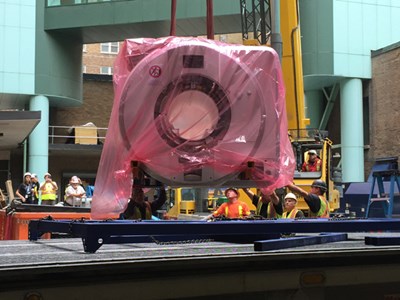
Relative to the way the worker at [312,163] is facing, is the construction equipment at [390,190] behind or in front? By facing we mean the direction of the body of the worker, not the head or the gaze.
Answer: in front

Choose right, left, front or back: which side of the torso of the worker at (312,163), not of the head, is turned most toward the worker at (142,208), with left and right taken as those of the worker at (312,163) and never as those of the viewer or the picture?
front

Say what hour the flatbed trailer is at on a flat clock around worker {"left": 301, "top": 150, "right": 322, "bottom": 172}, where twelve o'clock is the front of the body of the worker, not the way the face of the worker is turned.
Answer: The flatbed trailer is roughly at 12 o'clock from the worker.

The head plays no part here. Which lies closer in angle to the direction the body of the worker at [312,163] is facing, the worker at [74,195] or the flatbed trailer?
the flatbed trailer

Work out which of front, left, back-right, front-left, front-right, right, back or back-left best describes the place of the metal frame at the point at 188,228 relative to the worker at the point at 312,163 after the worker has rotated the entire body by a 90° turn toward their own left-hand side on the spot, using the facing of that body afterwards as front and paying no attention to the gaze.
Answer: right

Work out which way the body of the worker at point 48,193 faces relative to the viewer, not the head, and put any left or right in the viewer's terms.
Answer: facing the viewer

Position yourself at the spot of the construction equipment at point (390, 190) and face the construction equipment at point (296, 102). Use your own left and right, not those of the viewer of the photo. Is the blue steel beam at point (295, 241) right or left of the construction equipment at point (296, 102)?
left

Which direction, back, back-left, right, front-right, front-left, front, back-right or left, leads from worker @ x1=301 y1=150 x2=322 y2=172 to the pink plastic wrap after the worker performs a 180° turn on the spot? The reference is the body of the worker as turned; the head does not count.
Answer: back

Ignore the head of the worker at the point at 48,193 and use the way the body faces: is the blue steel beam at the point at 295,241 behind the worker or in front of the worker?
in front

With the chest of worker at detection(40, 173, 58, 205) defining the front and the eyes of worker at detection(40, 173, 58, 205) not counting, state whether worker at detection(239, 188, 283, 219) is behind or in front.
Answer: in front

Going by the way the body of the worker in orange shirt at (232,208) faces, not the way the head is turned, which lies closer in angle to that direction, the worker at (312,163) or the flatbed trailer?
the flatbed trailer
